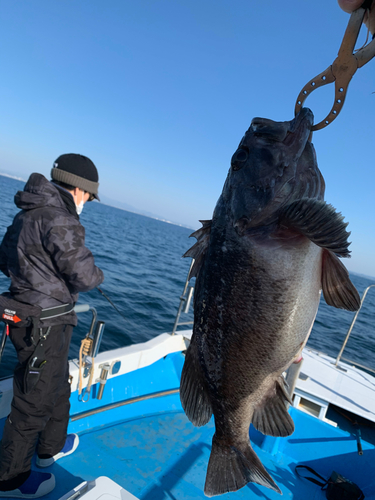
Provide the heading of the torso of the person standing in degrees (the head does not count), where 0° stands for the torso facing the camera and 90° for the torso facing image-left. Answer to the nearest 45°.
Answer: approximately 225°

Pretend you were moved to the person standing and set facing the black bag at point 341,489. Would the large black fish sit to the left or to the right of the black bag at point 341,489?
right

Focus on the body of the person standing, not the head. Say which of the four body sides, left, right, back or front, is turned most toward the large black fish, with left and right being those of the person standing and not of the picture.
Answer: right

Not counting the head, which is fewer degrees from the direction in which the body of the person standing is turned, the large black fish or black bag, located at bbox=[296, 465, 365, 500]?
the black bag

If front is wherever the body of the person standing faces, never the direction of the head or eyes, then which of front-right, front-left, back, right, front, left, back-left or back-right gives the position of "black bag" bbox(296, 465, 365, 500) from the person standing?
front-right
